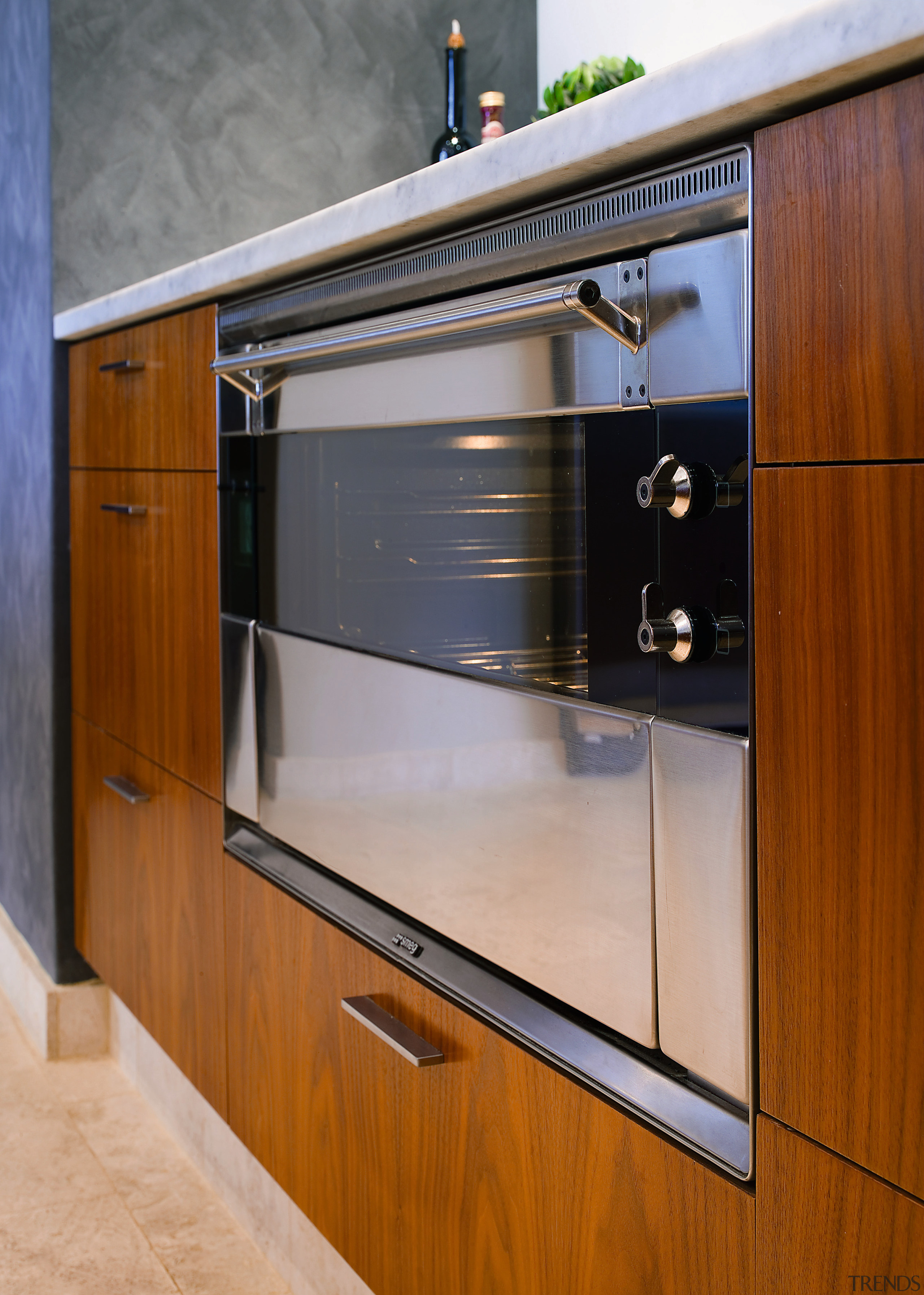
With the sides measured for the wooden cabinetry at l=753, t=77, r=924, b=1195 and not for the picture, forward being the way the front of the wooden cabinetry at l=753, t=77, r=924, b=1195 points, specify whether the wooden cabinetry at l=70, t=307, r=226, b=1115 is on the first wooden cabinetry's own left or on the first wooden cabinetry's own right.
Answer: on the first wooden cabinetry's own right

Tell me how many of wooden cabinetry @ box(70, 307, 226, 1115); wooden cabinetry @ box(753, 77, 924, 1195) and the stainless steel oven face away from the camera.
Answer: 0

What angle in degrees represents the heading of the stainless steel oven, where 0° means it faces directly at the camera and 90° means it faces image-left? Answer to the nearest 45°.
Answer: approximately 45°

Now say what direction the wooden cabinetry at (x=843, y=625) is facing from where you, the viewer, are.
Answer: facing the viewer and to the left of the viewer

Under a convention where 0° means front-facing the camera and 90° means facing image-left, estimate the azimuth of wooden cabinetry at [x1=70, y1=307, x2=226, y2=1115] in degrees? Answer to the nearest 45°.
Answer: approximately 45°

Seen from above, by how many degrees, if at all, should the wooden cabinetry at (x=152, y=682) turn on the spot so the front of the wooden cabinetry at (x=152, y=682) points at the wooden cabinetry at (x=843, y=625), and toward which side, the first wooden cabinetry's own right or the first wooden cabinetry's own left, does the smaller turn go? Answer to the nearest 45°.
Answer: approximately 45° to the first wooden cabinetry's own left
